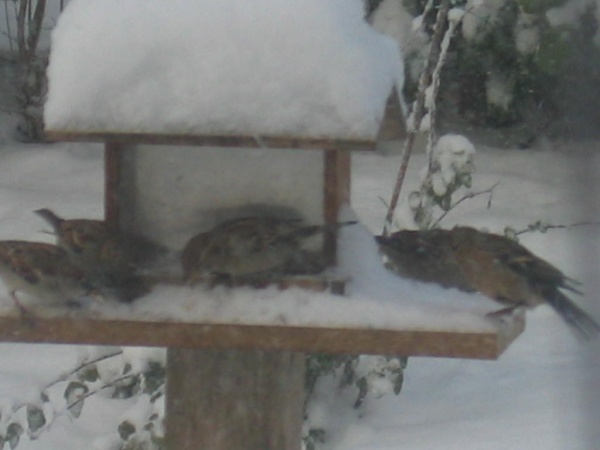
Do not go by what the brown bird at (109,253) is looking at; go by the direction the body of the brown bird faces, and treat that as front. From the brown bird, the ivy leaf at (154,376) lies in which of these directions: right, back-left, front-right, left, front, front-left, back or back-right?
left

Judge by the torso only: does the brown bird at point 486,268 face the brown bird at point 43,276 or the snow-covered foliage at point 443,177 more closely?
the brown bird

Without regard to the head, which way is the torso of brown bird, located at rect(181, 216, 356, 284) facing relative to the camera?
to the viewer's left

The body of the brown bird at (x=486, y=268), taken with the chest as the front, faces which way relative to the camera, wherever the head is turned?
to the viewer's left
